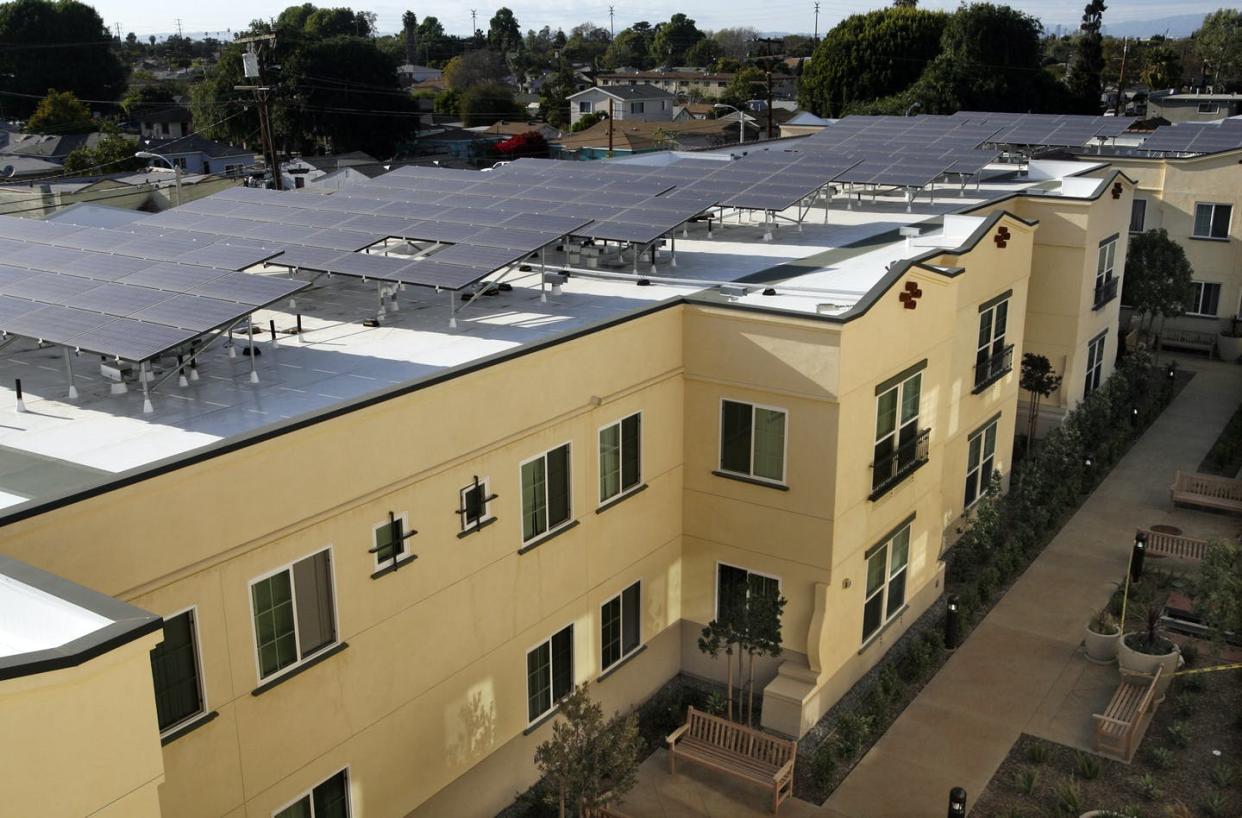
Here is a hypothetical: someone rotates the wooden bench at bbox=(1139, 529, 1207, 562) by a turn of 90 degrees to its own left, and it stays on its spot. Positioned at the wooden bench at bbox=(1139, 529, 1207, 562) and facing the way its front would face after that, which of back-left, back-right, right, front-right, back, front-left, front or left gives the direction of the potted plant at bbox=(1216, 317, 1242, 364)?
right

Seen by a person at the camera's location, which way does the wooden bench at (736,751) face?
facing the viewer and to the left of the viewer

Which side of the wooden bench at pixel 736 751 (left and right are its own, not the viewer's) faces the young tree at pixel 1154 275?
back

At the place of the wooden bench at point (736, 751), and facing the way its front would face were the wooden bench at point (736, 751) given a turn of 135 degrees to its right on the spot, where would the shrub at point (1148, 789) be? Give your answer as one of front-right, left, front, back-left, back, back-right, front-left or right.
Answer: right

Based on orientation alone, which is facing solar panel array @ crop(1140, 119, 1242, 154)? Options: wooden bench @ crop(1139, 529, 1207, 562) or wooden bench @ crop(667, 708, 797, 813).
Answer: wooden bench @ crop(1139, 529, 1207, 562)

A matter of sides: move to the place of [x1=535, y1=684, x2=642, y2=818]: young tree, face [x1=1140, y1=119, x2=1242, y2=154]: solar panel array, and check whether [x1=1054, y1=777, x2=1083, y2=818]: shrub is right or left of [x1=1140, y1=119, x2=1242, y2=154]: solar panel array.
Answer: right

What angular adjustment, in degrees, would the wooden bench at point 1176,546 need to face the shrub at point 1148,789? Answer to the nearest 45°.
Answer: approximately 180°

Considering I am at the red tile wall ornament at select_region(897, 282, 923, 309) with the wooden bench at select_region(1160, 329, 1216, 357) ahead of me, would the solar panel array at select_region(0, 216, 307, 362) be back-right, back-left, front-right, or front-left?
back-left

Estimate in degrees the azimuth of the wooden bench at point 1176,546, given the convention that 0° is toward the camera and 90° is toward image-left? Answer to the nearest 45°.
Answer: approximately 180°

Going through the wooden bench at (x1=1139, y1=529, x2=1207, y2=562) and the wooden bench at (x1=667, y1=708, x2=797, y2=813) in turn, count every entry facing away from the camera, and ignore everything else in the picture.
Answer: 1
